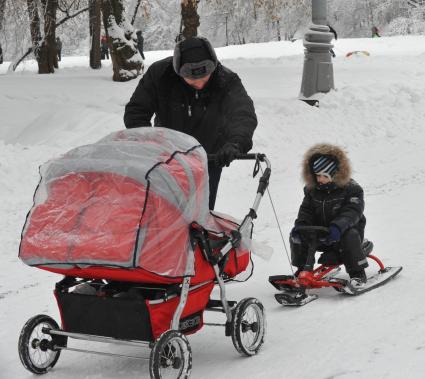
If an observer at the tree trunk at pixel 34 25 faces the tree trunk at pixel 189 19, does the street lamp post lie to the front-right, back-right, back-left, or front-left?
front-right

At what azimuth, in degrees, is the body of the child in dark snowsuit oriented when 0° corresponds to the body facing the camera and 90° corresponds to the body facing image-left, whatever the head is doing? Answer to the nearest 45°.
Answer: approximately 45°

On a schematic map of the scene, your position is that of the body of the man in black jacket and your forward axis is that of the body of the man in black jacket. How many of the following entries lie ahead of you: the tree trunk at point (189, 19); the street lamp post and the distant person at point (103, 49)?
0

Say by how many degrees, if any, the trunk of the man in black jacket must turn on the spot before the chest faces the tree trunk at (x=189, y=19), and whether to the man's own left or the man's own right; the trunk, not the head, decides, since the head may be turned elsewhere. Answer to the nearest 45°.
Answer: approximately 180°

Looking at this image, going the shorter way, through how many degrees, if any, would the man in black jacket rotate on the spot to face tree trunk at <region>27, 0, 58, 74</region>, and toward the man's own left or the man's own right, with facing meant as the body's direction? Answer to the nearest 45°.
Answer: approximately 180°

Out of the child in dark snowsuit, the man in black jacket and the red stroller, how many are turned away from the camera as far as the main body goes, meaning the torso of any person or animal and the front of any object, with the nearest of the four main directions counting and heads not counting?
0

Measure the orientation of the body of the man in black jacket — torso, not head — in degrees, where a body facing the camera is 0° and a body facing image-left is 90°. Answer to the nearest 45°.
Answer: approximately 0°

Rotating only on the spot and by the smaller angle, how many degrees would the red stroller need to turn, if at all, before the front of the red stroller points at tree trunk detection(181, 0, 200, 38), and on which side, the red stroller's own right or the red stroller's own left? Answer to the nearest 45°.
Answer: approximately 135° to the red stroller's own right

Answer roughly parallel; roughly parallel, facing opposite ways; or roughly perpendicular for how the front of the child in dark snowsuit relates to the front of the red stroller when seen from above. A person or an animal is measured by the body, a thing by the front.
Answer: roughly parallel

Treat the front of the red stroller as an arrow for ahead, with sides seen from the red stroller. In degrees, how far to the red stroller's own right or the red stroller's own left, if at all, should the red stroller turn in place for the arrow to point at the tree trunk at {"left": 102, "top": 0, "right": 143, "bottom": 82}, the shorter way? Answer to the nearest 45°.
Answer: approximately 135° to the red stroller's own right

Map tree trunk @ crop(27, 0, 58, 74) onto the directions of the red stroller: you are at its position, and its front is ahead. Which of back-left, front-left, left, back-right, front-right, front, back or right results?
back-right

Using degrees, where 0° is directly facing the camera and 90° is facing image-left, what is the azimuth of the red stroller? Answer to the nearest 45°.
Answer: approximately 45°

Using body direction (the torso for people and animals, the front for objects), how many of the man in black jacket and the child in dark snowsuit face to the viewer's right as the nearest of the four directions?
0

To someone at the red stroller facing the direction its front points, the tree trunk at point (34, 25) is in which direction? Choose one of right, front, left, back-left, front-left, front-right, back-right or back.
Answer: back-right

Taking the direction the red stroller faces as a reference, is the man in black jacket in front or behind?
behind

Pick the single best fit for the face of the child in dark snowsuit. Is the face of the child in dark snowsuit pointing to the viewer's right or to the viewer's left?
to the viewer's left

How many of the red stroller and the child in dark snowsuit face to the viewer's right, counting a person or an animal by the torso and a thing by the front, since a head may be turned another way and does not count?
0

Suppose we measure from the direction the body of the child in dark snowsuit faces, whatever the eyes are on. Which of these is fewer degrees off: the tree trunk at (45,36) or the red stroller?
the red stroller
